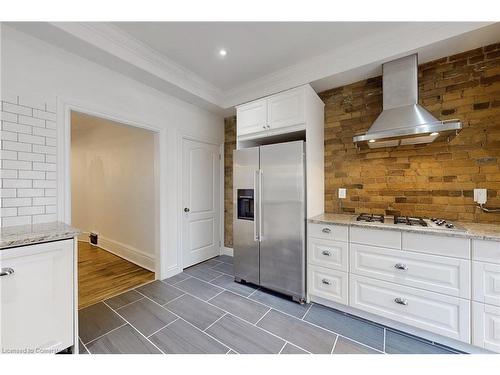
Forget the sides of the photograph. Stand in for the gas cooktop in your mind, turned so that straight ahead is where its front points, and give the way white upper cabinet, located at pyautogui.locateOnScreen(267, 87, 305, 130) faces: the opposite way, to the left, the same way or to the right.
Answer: the same way

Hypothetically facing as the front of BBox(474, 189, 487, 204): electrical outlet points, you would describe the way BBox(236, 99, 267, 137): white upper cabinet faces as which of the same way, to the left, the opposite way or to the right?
the same way

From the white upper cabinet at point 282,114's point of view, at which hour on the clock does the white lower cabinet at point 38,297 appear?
The white lower cabinet is roughly at 12 o'clock from the white upper cabinet.

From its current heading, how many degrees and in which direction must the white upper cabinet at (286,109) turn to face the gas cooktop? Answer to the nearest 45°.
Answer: approximately 135° to its left

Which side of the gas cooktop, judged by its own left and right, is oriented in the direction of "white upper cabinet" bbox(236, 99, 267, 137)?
right

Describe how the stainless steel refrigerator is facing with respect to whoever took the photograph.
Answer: facing the viewer and to the left of the viewer

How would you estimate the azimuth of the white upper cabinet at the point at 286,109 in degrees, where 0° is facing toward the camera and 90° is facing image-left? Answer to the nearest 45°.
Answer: approximately 45°

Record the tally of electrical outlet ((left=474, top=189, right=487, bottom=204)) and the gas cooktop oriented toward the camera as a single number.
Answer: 2

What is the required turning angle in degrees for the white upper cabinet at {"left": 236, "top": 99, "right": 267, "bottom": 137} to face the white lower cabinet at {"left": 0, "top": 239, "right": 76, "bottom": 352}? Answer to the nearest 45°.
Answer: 0° — it already faces it

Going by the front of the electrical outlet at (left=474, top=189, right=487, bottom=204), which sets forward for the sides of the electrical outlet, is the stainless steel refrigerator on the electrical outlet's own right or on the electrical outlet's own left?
on the electrical outlet's own right

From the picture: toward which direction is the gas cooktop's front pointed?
toward the camera

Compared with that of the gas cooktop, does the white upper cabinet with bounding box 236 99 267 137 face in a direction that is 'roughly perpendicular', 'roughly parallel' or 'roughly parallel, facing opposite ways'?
roughly parallel

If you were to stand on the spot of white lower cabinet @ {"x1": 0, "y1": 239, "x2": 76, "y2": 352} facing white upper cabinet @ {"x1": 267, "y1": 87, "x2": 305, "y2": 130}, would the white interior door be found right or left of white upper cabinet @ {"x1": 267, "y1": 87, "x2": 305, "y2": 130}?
left

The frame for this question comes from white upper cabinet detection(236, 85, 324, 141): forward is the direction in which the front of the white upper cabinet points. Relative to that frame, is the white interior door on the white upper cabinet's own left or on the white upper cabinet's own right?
on the white upper cabinet's own right

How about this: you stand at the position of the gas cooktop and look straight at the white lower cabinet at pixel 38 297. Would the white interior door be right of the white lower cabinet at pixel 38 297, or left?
right

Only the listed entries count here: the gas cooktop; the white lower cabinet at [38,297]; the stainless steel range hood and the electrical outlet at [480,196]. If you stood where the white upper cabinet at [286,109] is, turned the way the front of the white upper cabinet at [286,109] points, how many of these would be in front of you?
1

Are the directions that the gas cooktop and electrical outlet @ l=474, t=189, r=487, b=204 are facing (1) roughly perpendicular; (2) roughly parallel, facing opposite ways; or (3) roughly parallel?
roughly parallel
